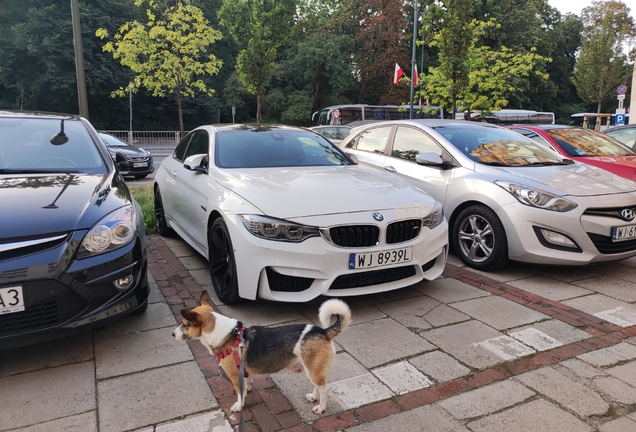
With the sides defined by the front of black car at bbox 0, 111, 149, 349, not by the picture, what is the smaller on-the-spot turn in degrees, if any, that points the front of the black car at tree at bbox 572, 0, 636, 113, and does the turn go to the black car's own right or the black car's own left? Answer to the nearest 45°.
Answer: approximately 135° to the black car's own left

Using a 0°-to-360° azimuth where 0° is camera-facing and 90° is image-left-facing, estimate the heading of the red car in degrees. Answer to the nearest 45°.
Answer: approximately 315°

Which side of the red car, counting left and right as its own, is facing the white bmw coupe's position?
right

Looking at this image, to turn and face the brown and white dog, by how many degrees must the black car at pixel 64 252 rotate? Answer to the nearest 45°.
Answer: approximately 45° to its left

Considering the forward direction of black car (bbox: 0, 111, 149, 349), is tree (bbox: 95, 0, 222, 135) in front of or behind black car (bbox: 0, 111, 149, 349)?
behind

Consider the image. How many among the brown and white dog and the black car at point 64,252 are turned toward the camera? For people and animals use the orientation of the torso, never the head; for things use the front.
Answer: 1

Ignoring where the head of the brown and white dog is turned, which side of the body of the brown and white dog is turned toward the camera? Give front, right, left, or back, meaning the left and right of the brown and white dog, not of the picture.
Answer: left

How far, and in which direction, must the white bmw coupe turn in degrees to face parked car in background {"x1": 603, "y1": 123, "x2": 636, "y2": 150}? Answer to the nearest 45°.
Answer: approximately 90° to its left

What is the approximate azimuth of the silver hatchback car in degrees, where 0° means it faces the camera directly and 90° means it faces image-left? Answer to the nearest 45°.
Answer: approximately 315°

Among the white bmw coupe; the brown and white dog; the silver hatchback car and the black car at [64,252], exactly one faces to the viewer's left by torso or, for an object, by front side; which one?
the brown and white dog

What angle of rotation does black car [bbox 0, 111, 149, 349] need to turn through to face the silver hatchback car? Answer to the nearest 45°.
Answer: approximately 90° to its left

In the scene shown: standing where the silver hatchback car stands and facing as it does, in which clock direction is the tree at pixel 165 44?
The tree is roughly at 6 o'clock from the silver hatchback car.
